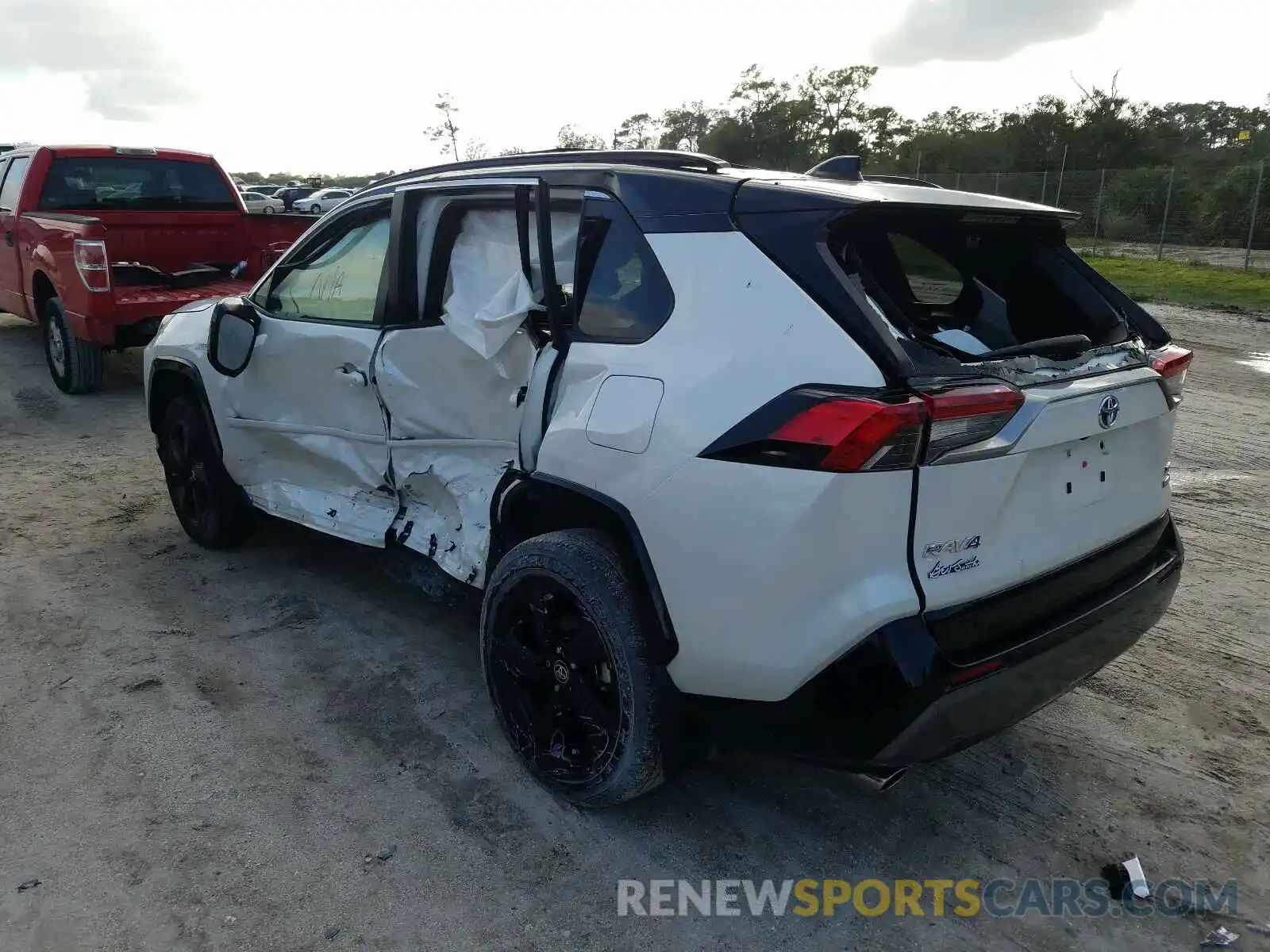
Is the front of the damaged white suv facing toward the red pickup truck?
yes

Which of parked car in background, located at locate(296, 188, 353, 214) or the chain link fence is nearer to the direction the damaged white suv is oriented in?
the parked car in background

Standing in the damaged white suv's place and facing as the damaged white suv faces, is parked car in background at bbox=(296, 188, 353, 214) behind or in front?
in front

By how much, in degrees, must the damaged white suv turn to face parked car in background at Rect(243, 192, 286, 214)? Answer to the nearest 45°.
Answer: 0° — it already faces it

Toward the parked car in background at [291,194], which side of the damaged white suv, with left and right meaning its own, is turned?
front

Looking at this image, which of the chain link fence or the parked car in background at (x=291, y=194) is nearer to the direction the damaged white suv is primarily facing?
the parked car in background

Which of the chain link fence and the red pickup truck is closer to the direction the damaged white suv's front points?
the red pickup truck

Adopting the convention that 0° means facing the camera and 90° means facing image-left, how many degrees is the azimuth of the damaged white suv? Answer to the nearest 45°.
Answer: approximately 135°
